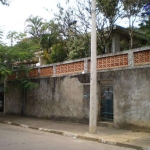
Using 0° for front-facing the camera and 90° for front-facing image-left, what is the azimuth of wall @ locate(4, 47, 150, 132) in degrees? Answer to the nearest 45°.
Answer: approximately 45°
